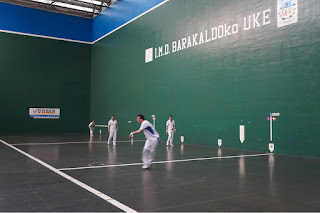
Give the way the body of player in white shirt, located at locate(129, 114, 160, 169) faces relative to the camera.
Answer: to the viewer's left

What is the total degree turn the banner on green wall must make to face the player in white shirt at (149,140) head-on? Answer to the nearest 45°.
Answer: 0° — it already faces them

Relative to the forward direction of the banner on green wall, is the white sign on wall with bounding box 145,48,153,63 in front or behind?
in front

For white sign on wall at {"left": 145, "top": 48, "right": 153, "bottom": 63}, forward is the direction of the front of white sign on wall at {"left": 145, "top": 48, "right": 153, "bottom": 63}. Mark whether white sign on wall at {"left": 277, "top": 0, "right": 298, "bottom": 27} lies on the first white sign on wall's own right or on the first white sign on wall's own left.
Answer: on the first white sign on wall's own left

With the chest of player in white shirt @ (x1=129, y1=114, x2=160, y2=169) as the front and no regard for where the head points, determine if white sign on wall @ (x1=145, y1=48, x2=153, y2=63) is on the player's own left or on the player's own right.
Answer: on the player's own right

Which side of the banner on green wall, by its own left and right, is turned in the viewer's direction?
front

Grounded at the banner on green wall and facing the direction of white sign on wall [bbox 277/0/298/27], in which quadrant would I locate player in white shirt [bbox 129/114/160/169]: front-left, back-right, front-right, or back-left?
front-right

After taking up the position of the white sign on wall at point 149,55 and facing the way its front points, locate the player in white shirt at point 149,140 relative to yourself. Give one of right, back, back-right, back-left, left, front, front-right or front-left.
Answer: front-left
